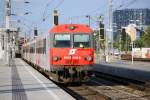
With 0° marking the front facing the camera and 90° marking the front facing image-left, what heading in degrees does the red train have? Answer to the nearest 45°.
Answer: approximately 0°
